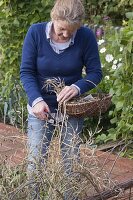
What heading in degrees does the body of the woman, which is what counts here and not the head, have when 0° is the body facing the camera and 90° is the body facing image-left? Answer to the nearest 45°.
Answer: approximately 0°

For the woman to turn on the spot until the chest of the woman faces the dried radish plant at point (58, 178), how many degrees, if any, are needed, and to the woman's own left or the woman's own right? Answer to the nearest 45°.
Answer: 0° — they already face it
